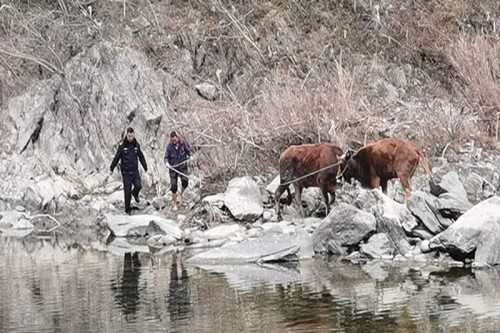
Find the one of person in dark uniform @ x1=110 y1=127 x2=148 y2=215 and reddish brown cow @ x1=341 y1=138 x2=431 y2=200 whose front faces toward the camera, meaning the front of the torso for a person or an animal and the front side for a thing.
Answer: the person in dark uniform

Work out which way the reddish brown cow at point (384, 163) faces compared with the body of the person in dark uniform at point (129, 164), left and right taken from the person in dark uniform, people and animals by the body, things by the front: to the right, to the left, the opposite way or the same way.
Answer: to the right

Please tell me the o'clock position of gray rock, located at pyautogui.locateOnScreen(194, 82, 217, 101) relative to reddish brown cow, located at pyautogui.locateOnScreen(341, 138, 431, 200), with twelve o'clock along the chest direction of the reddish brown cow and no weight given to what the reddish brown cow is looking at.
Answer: The gray rock is roughly at 2 o'clock from the reddish brown cow.

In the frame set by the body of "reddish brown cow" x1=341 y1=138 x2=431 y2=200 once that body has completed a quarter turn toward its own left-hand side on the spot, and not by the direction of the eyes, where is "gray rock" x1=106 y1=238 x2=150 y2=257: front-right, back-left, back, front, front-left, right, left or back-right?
right

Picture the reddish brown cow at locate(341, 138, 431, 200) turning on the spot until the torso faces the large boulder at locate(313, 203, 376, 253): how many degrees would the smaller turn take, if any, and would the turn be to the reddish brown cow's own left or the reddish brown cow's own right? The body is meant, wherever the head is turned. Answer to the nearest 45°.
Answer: approximately 90° to the reddish brown cow's own left

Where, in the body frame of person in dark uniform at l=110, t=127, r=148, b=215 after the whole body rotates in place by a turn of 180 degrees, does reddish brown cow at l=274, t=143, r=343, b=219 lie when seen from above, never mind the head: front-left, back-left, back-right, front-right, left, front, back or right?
back-right

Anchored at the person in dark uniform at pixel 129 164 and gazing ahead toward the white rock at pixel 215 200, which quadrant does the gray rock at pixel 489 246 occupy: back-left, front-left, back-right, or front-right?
front-right

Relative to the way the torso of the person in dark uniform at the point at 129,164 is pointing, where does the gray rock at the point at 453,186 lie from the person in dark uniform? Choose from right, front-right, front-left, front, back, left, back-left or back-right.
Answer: front-left

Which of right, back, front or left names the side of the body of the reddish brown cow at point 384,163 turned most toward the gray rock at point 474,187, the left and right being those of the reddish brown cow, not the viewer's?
back

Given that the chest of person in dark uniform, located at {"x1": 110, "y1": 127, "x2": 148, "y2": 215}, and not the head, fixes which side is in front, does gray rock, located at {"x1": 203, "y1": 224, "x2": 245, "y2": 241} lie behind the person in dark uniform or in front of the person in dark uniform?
in front

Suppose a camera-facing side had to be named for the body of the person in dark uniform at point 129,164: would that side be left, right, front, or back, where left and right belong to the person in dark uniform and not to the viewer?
front

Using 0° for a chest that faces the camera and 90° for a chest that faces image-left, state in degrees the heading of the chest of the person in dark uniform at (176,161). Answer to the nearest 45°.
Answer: approximately 45°

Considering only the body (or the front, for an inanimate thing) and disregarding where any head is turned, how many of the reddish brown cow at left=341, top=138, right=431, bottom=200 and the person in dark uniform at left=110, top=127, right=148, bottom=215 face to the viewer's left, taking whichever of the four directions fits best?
1

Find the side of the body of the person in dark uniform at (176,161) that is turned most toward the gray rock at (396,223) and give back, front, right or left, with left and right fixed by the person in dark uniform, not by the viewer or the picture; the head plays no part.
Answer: left

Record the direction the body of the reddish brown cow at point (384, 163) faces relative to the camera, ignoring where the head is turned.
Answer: to the viewer's left
